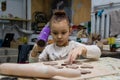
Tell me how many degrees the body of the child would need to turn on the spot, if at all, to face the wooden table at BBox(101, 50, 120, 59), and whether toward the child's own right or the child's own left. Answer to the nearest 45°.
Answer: approximately 135° to the child's own left

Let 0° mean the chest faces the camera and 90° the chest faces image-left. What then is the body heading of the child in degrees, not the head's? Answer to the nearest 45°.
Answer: approximately 0°

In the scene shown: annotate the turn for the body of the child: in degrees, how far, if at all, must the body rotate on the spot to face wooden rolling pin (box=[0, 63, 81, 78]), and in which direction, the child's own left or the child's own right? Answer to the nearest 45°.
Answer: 0° — they already face it
